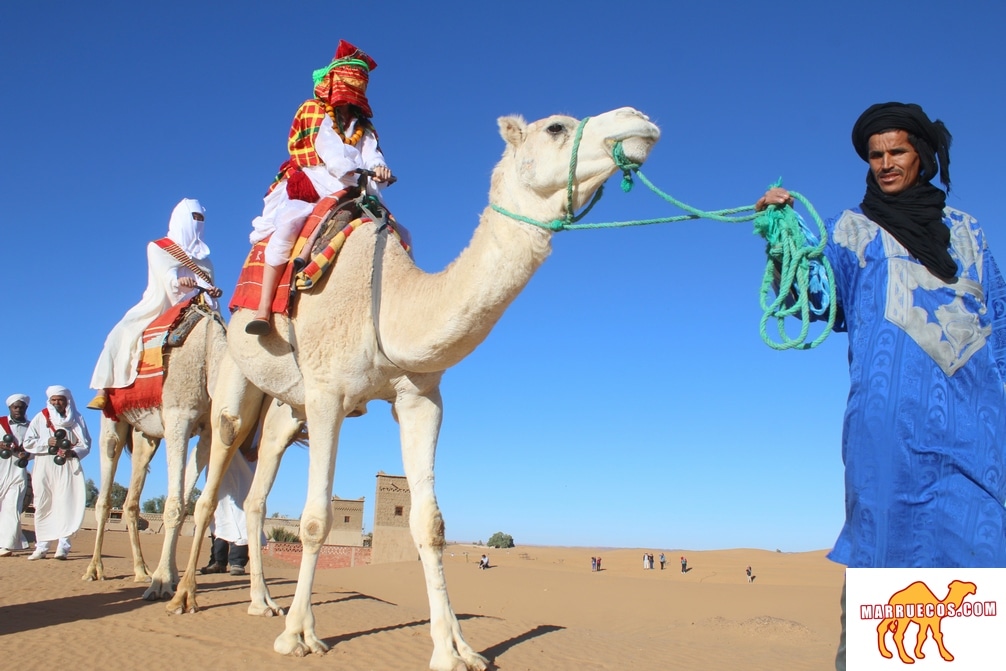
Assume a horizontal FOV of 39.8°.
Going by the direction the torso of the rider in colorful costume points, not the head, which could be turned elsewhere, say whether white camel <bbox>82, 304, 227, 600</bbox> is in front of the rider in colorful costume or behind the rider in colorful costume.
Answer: behind

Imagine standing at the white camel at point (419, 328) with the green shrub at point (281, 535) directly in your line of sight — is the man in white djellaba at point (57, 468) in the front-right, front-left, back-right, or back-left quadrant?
front-left

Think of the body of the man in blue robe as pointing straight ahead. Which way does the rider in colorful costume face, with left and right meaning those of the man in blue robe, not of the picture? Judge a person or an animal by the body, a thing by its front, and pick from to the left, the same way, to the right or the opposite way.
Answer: to the left

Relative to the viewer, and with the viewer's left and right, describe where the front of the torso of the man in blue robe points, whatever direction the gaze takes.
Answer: facing the viewer

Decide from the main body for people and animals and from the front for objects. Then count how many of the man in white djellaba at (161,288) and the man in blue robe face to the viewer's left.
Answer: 0

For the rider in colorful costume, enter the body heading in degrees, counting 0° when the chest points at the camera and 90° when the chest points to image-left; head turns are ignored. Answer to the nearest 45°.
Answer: approximately 315°

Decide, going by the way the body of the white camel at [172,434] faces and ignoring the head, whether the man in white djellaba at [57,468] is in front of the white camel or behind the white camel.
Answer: behind

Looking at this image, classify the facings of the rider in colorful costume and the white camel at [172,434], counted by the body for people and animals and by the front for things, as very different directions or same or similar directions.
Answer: same or similar directions

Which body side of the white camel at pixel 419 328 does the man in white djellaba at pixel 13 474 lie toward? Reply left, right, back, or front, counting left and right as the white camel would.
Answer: back

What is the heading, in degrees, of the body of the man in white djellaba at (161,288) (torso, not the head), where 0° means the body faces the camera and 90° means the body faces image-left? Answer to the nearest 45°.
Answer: approximately 315°

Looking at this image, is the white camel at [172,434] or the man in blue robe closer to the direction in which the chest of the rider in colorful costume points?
the man in blue robe

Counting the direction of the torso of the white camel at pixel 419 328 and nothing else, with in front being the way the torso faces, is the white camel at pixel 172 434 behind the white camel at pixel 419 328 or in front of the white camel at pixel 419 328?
behind

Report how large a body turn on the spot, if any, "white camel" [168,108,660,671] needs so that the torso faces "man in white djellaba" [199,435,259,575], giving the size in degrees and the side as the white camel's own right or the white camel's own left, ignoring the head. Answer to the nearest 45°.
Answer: approximately 135° to the white camel's own left
